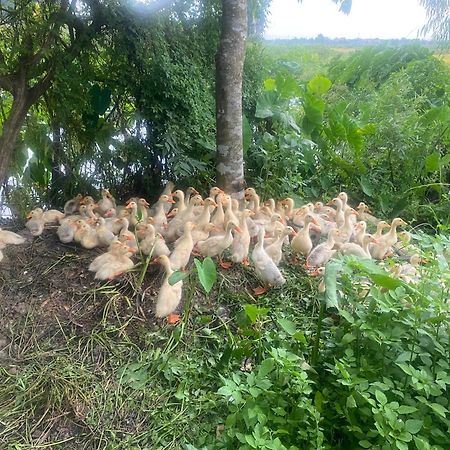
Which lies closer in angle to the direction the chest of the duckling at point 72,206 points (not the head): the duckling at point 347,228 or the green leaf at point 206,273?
the duckling

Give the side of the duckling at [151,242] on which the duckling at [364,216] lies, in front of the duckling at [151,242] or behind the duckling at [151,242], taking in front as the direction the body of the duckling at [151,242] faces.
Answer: behind

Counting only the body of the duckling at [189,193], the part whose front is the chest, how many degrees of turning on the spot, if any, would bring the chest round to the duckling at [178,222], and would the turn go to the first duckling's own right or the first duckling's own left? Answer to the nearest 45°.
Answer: approximately 90° to the first duckling's own right

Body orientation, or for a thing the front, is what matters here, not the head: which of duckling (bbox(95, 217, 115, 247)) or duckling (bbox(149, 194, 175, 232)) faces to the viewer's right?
duckling (bbox(149, 194, 175, 232))
